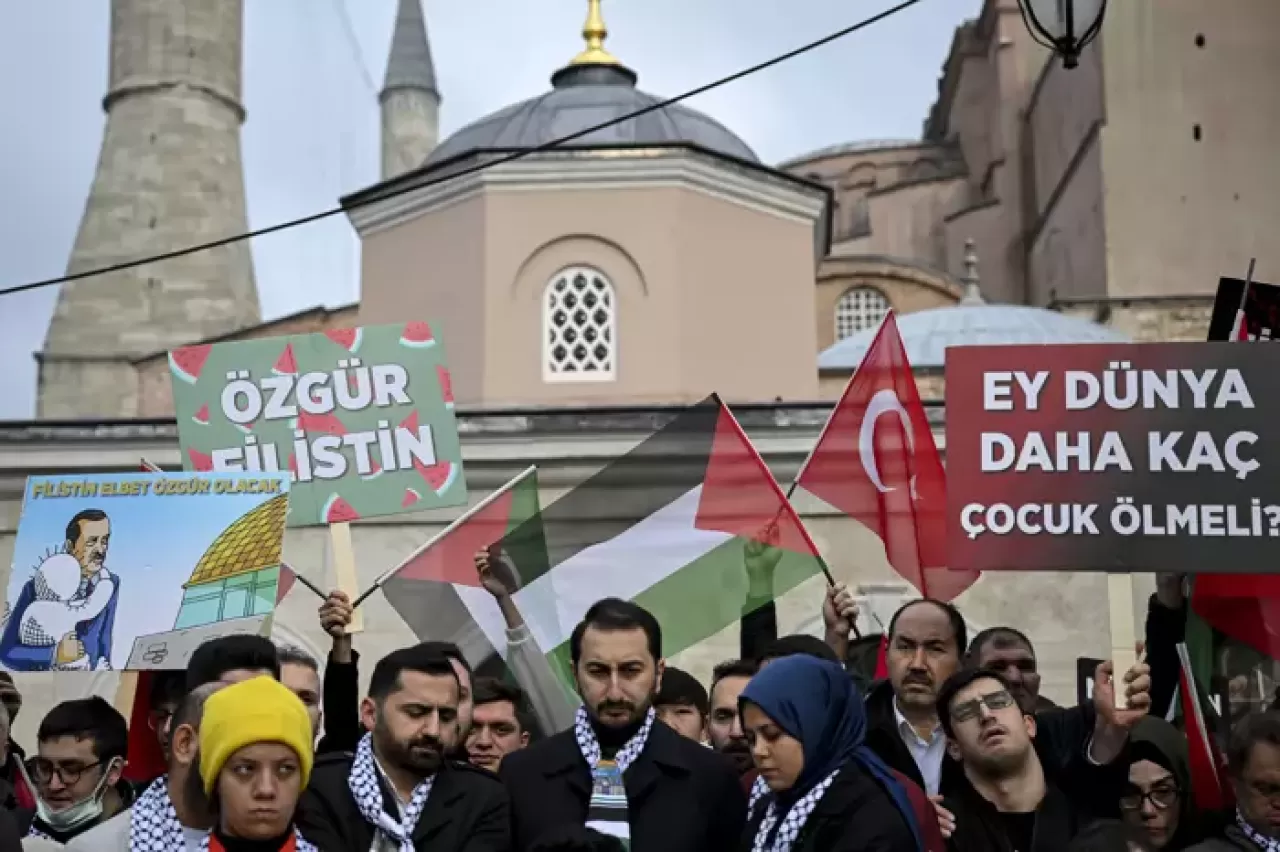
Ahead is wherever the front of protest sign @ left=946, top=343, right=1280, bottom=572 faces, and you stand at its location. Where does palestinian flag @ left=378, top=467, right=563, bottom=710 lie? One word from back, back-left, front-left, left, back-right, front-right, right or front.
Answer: right

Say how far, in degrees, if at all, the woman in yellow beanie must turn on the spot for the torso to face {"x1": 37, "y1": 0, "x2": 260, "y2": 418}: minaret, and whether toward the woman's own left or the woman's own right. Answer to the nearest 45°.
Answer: approximately 180°

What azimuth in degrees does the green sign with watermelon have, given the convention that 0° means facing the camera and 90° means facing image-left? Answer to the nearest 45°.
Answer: approximately 0°

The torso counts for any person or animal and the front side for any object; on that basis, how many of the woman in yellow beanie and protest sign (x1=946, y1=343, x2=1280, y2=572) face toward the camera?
2

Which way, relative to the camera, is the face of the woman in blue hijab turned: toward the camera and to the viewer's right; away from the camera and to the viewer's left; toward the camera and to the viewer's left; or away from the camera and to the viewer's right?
toward the camera and to the viewer's left

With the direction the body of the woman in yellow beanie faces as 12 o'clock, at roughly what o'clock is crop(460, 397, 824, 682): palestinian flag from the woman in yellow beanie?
The palestinian flag is roughly at 7 o'clock from the woman in yellow beanie.

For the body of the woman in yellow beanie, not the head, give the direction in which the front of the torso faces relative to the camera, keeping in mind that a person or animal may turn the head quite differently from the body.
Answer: toward the camera

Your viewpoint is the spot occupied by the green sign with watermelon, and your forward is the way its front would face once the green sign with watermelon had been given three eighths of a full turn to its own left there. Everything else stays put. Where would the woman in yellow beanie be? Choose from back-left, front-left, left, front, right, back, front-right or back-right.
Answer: back-right

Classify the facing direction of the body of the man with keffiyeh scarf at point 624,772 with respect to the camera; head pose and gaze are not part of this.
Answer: toward the camera

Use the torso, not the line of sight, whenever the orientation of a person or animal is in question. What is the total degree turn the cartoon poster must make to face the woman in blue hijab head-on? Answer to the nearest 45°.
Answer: approximately 45° to its left

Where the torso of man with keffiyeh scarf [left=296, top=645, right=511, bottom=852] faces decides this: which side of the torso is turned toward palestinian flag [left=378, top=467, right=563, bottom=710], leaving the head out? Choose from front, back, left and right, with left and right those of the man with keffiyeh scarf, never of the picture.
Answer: back

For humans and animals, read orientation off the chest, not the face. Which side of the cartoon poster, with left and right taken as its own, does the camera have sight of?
front

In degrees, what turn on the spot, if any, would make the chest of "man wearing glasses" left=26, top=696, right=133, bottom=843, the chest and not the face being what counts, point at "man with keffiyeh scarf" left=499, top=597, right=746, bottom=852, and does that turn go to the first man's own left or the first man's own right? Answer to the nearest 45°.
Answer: approximately 90° to the first man's own left
